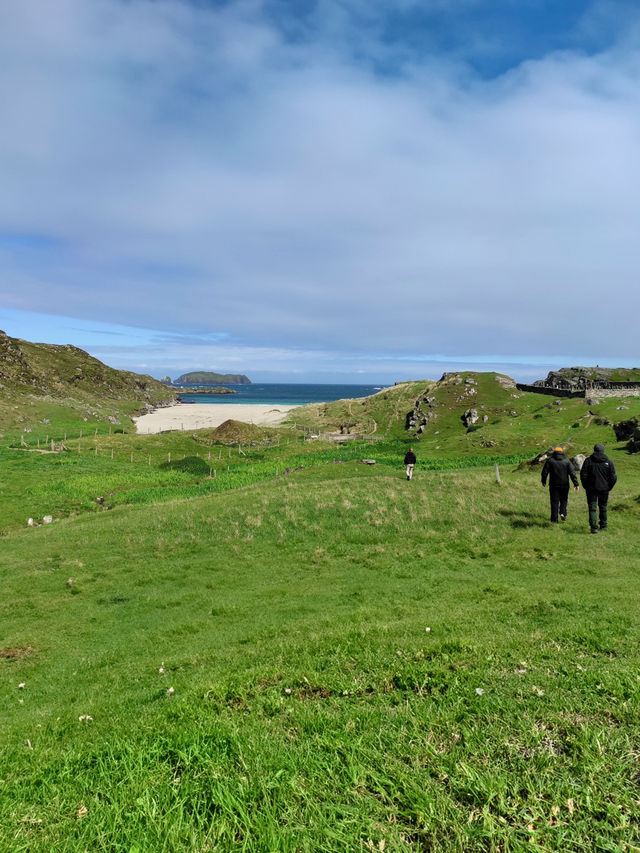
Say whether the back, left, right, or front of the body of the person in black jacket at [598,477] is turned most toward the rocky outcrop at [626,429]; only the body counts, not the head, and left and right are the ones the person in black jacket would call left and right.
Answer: front

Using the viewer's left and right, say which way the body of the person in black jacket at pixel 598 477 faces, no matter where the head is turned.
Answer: facing away from the viewer

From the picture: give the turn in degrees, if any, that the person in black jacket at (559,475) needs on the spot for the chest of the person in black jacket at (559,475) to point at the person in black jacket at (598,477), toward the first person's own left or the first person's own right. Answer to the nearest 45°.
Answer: approximately 135° to the first person's own right

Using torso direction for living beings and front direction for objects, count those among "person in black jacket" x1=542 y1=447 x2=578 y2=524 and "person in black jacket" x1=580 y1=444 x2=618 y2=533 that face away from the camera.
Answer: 2

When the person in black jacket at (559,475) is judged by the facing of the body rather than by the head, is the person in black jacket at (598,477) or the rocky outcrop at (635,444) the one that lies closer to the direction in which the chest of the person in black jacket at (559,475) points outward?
the rocky outcrop

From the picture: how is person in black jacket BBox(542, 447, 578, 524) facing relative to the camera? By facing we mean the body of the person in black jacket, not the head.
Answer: away from the camera
